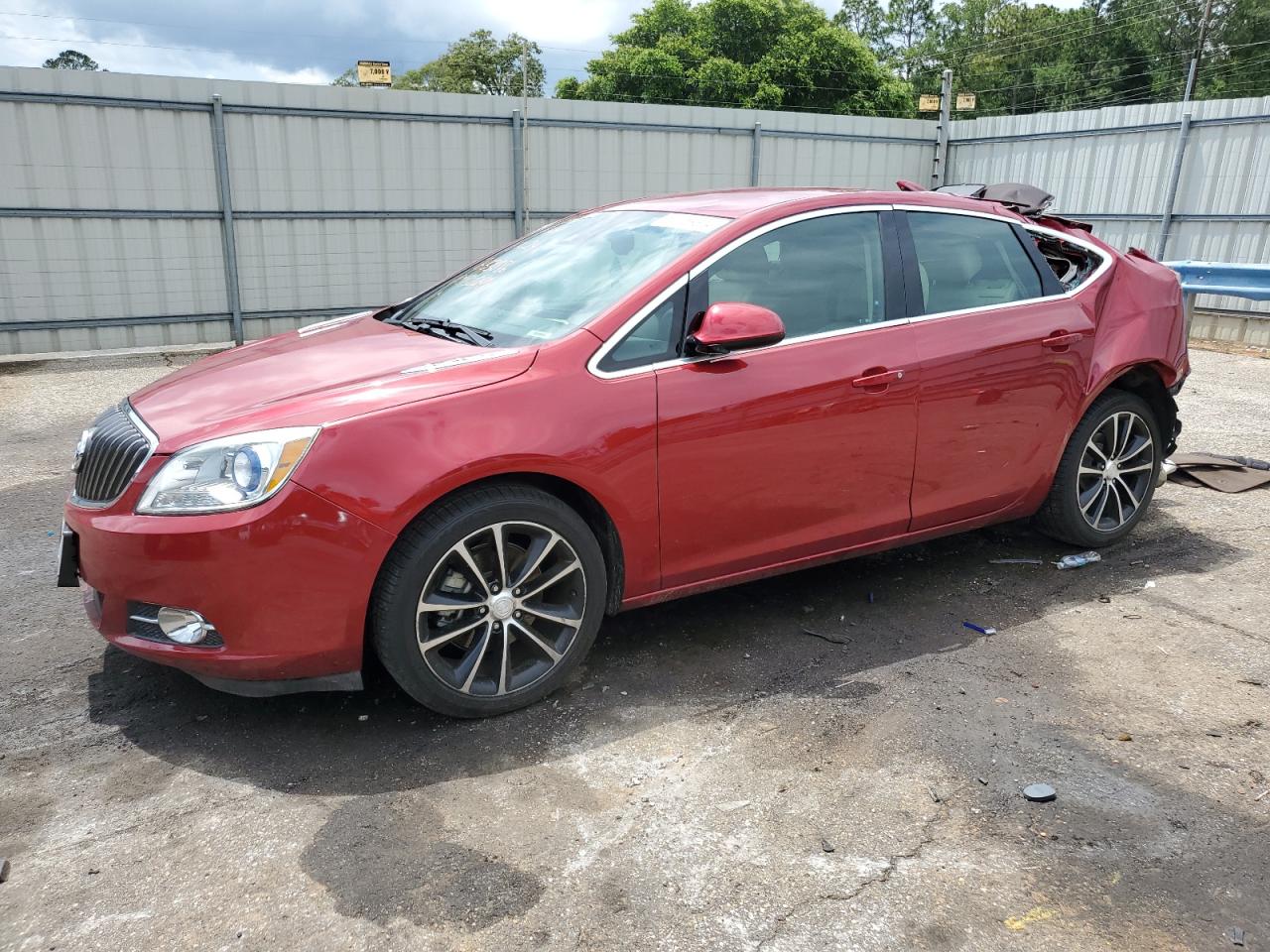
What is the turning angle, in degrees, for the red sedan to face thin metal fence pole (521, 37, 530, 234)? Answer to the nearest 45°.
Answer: approximately 135° to its right

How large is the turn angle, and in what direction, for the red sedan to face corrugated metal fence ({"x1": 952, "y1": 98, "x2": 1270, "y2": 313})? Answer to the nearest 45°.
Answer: approximately 180°

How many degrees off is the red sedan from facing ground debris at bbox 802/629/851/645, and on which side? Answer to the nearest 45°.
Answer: approximately 135° to its left

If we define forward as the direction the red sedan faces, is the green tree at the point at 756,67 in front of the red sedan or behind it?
behind

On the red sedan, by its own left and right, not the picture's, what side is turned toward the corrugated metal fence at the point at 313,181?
right

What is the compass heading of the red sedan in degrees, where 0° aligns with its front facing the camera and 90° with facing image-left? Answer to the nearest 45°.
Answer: approximately 45°
